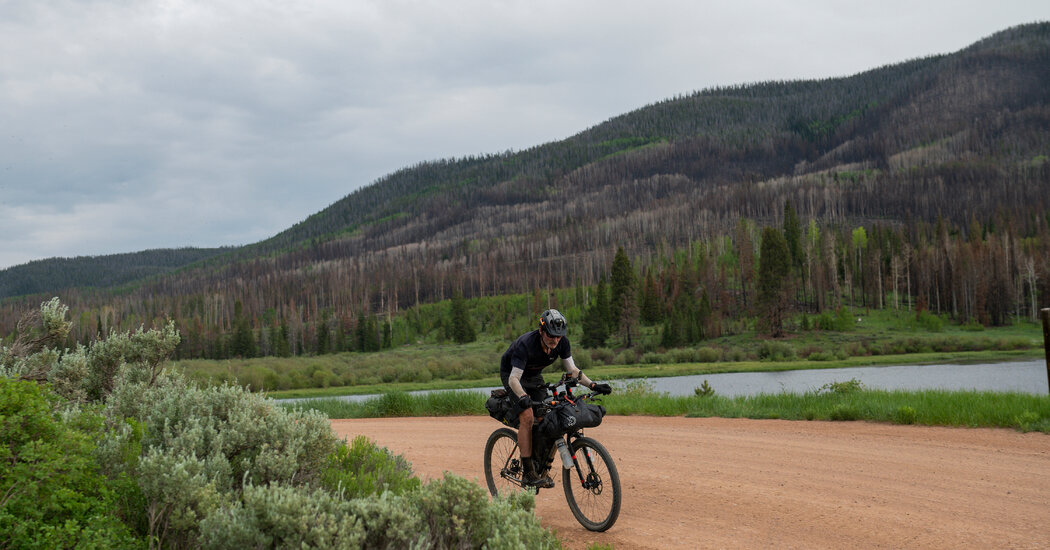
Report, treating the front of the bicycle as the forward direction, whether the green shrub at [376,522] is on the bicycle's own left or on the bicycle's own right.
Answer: on the bicycle's own right

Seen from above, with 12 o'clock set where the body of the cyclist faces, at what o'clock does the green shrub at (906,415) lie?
The green shrub is roughly at 9 o'clock from the cyclist.

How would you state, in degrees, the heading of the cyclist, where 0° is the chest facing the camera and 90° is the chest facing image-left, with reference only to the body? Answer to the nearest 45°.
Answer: approximately 315°

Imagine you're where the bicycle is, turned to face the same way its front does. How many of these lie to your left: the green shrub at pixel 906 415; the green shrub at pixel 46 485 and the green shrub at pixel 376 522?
1

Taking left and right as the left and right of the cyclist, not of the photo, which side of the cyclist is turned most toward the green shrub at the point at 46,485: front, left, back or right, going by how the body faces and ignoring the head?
right

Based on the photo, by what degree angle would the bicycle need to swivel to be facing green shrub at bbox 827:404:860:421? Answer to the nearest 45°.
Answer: approximately 90° to its left

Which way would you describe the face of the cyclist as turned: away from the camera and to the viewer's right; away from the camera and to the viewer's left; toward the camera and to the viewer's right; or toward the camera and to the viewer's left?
toward the camera and to the viewer's right

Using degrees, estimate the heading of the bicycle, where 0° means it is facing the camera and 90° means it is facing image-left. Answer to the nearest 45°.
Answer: approximately 315°

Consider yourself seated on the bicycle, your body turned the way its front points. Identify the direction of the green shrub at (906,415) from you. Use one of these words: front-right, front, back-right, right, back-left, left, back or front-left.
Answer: left

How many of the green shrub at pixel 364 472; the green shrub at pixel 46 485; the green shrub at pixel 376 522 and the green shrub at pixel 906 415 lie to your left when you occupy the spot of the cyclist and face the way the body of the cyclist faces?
1

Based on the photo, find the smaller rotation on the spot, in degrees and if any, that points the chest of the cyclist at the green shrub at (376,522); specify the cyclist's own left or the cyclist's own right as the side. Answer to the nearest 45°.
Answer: approximately 45° to the cyclist's own right
